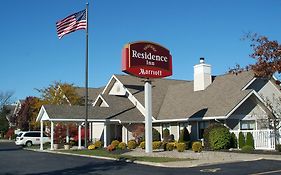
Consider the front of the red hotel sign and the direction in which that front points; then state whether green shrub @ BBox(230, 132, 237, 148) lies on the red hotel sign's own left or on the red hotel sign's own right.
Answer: on the red hotel sign's own left

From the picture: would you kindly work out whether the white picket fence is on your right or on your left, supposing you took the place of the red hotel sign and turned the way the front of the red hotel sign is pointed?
on your left

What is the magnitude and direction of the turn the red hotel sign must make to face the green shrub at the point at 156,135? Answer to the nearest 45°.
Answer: approximately 135° to its left

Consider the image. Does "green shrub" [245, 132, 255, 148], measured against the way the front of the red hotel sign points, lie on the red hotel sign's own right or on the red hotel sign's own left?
on the red hotel sign's own left

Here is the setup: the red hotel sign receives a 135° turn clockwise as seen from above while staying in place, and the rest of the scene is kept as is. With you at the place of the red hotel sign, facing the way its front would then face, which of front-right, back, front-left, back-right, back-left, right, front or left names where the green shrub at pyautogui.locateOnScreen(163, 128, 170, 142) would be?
right

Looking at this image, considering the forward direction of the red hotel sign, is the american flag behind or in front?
behind

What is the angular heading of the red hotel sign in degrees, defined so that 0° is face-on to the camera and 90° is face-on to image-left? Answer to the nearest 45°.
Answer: approximately 315°

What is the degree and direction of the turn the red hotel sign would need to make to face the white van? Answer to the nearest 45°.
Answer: approximately 180°
